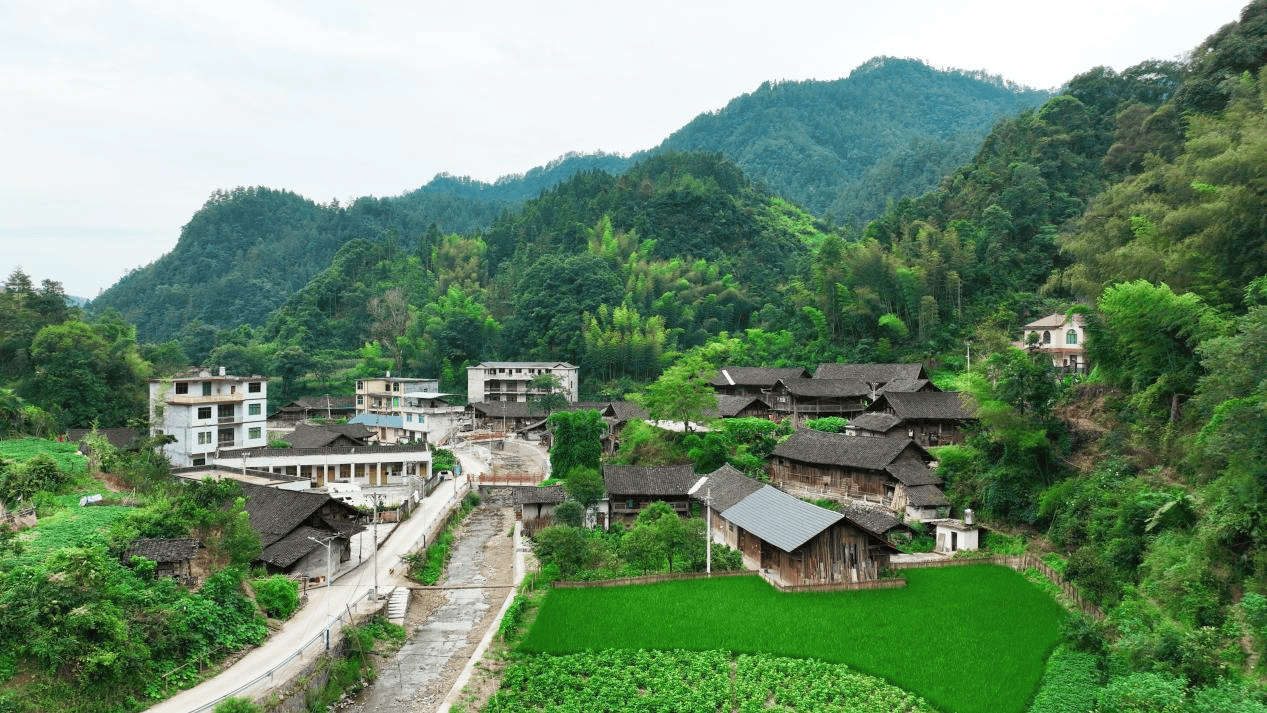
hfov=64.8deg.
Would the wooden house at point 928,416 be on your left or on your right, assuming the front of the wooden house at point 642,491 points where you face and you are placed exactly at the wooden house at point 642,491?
on your left

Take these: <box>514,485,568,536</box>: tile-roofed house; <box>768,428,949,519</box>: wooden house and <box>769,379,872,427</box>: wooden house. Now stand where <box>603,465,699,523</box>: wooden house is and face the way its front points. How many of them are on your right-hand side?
1

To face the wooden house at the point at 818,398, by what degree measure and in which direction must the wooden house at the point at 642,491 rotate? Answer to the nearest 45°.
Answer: approximately 135° to its left

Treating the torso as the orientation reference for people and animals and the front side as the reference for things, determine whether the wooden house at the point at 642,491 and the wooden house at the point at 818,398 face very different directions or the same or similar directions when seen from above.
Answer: same or similar directions

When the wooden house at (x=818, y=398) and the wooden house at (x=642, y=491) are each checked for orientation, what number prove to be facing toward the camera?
2

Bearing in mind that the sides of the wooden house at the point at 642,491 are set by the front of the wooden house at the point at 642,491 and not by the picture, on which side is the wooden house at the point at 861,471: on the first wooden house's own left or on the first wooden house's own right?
on the first wooden house's own left

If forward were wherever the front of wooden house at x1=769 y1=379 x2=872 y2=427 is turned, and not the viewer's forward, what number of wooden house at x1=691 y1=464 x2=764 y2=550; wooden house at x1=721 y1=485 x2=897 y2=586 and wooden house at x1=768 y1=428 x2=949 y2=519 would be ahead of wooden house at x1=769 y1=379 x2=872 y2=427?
3

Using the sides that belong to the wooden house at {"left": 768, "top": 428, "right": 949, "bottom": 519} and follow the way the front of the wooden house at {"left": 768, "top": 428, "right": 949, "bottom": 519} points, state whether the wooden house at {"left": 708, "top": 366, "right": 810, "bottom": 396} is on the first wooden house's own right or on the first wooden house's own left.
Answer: on the first wooden house's own right

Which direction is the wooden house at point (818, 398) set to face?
toward the camera

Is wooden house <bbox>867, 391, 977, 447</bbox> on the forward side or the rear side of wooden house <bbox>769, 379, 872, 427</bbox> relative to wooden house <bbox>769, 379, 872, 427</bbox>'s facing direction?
on the forward side

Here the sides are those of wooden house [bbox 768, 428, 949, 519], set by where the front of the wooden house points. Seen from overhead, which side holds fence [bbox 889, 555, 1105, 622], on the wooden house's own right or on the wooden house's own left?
on the wooden house's own left

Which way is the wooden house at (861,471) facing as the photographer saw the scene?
facing the viewer and to the left of the viewer

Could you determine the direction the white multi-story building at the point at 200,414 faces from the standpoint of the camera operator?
facing the viewer and to the right of the viewer
